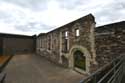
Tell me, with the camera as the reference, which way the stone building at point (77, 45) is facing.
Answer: facing the viewer and to the left of the viewer

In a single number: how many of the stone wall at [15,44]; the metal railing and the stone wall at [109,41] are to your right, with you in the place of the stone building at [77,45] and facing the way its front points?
1

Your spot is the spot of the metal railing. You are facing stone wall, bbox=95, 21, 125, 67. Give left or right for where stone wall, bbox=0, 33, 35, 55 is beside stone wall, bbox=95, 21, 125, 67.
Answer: left

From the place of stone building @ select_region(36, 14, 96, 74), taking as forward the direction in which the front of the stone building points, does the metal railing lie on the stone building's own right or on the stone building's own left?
on the stone building's own left

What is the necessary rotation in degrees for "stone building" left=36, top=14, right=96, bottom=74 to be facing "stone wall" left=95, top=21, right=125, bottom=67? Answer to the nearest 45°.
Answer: approximately 90° to its left

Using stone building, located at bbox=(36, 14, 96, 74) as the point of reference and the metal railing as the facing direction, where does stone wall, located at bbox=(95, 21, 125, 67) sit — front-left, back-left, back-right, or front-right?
front-left

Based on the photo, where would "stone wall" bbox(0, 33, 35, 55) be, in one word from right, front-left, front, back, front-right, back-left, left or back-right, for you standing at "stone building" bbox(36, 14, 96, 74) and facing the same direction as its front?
right
